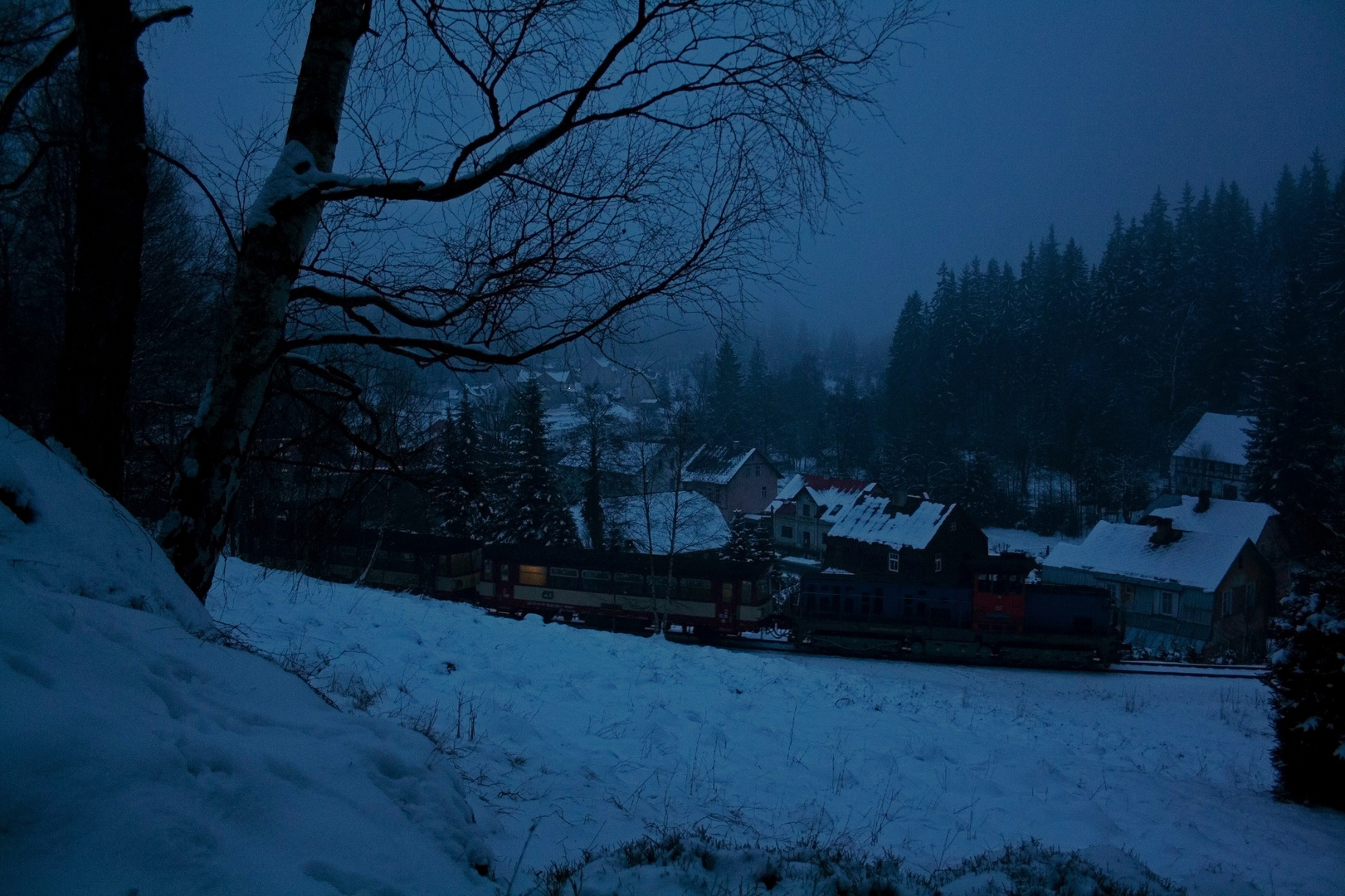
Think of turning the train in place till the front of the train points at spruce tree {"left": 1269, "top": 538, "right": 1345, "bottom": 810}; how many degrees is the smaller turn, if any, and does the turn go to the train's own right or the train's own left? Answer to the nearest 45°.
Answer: approximately 90° to the train's own right

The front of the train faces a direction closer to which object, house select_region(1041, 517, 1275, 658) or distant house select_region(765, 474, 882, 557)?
the house

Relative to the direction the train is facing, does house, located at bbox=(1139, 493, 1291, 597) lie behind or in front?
in front

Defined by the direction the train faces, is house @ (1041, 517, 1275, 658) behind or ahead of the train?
ahead

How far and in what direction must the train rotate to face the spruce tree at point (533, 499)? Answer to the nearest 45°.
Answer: approximately 135° to its left

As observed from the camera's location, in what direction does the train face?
facing to the right of the viewer

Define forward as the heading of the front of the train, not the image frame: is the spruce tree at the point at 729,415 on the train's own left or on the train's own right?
on the train's own left

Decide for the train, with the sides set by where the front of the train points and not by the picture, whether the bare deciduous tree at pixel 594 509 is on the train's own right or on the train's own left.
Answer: on the train's own left

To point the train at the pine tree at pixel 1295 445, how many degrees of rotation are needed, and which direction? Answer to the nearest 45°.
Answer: approximately 45° to its left

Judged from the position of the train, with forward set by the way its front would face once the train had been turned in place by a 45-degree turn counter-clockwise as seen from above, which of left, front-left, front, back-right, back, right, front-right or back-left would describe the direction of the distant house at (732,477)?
front-left

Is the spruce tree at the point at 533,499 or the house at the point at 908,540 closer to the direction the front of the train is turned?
the house

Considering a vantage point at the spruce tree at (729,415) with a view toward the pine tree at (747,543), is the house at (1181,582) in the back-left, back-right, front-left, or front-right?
front-left
